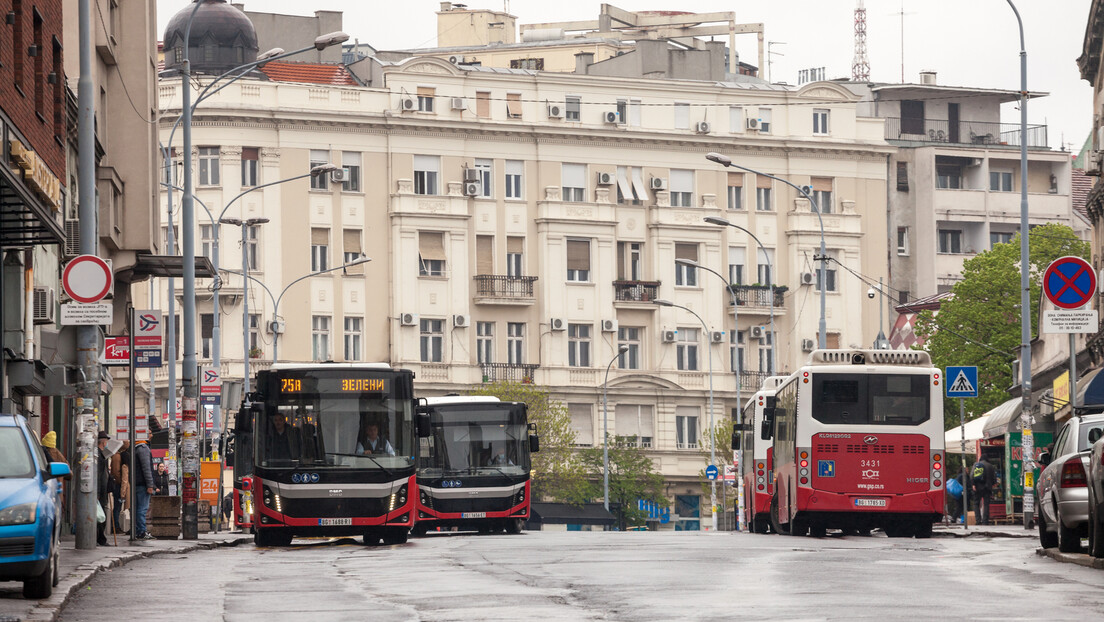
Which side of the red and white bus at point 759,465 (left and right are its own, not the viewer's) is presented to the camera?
back

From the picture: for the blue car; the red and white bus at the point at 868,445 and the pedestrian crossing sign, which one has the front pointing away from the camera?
the red and white bus

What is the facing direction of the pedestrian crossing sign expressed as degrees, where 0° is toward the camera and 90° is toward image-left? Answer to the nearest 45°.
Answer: approximately 0°

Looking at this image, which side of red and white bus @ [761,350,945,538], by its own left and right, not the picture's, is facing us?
back

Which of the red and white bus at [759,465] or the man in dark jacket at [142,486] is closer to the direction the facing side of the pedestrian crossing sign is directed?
the man in dark jacket

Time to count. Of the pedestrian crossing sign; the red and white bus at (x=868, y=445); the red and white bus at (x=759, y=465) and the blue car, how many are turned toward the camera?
2
